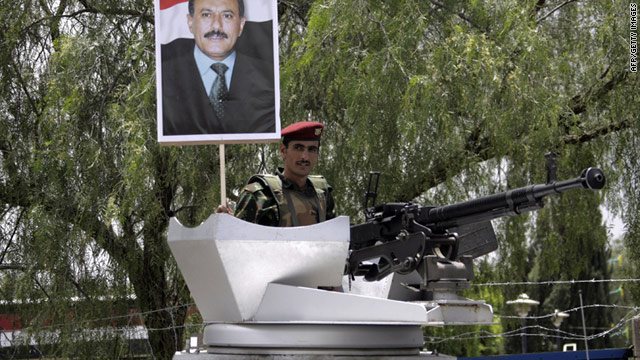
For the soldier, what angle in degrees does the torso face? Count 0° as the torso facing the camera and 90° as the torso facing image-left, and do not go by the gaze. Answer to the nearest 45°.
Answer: approximately 315°

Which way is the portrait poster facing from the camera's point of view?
toward the camera

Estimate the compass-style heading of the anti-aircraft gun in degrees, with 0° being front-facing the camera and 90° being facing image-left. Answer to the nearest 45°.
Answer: approximately 270°

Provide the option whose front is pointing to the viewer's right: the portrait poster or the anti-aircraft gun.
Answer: the anti-aircraft gun

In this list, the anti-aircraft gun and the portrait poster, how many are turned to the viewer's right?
1

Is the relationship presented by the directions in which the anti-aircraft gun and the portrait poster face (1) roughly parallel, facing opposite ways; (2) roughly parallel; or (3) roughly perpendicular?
roughly perpendicular
